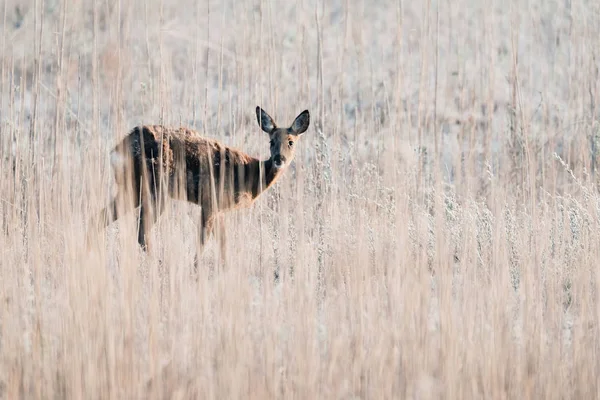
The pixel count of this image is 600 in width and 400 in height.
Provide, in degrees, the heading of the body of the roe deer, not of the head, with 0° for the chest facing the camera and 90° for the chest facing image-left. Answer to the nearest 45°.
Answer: approximately 270°
